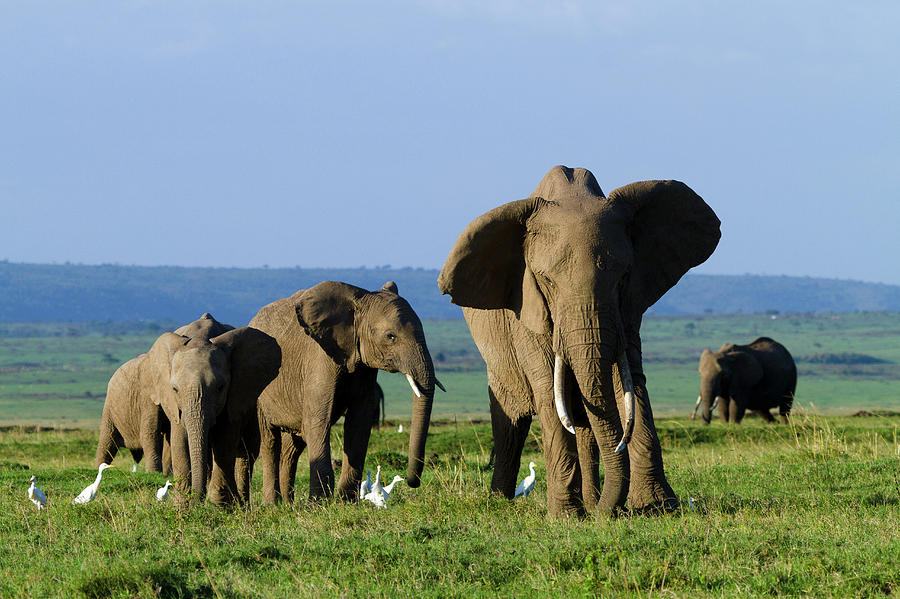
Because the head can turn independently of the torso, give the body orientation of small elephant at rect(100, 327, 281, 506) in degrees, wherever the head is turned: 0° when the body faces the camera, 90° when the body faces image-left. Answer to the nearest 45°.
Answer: approximately 0°

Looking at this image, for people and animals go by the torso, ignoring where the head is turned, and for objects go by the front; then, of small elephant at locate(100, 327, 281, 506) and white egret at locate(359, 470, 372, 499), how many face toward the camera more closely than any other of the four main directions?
1

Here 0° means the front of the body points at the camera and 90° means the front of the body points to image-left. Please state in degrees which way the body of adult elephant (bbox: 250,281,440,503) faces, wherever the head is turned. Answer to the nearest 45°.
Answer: approximately 315°

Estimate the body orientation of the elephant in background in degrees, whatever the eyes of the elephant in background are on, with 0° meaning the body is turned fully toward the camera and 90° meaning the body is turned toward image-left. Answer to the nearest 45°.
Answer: approximately 45°

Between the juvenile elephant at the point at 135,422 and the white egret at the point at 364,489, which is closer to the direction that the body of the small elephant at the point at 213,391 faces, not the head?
the white egret

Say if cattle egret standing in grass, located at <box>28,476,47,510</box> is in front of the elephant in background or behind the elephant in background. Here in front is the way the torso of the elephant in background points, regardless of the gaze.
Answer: in front

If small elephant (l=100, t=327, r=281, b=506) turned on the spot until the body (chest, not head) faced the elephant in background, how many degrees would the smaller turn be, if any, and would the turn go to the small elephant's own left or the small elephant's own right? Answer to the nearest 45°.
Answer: approximately 135° to the small elephant's own left

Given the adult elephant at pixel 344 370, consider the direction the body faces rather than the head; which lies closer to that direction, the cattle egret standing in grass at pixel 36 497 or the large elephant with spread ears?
the large elephant with spread ears

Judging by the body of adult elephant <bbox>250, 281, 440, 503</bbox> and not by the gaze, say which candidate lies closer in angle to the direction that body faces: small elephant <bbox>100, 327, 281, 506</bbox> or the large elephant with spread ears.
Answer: the large elephant with spread ears

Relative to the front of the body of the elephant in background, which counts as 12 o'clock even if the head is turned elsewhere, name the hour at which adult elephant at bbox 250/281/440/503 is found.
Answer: The adult elephant is roughly at 11 o'clock from the elephant in background.

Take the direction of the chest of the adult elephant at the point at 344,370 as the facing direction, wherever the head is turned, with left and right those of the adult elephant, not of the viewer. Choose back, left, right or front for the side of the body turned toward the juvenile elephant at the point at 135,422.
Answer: back
